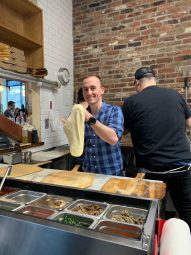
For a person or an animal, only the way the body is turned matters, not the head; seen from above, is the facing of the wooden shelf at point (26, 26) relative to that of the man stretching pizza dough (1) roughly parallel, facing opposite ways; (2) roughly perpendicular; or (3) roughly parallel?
roughly perpendicular

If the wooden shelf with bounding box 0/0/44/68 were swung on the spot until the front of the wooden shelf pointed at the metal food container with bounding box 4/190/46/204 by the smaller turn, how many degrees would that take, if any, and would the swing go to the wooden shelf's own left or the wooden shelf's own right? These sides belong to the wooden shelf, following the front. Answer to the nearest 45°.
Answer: approximately 45° to the wooden shelf's own right

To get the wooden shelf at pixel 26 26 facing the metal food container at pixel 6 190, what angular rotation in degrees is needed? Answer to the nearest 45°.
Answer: approximately 45° to its right

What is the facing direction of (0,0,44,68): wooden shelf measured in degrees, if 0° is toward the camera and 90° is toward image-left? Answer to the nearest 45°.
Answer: approximately 315°

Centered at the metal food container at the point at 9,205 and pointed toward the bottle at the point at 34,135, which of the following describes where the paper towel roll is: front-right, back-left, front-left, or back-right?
back-right

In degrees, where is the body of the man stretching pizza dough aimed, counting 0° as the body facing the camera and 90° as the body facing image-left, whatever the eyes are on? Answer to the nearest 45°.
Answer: approximately 45°

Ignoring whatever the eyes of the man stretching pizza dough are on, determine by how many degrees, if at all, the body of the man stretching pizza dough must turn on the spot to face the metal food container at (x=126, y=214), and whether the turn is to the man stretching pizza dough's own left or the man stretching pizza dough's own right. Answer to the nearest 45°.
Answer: approximately 45° to the man stretching pizza dough's own left
